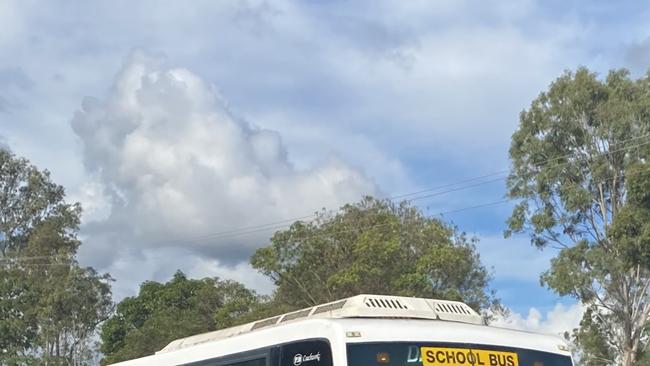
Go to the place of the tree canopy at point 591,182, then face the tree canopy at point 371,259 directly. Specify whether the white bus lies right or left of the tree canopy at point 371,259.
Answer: left

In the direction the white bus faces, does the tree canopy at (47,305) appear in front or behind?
behind

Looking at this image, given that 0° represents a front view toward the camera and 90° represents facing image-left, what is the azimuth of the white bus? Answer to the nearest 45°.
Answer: approximately 315°

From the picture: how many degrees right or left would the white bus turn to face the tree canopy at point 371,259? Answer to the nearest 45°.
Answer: approximately 135° to its left

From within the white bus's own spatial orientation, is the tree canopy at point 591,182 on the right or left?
on its left
